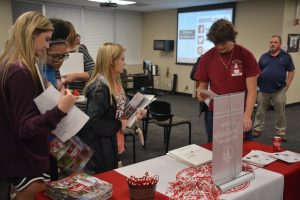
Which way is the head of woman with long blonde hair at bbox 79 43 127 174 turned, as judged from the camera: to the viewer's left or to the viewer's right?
to the viewer's right

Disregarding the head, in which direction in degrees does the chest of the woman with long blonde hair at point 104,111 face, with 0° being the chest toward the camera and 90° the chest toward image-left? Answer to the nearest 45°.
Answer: approximately 270°

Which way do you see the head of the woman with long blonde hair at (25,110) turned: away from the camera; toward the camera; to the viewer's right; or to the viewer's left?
to the viewer's right

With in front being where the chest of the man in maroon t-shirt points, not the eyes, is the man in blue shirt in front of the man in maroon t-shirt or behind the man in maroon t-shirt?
behind

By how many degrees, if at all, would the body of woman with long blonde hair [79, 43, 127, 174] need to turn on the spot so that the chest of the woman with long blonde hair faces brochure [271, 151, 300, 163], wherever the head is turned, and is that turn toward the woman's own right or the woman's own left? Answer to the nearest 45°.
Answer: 0° — they already face it

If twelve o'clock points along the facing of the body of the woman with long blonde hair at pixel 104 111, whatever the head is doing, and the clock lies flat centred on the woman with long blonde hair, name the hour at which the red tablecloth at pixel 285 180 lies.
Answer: The red tablecloth is roughly at 1 o'clock from the woman with long blonde hair.

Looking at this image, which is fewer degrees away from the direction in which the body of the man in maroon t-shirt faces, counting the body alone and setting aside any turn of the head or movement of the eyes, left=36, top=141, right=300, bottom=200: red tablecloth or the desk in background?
the red tablecloth

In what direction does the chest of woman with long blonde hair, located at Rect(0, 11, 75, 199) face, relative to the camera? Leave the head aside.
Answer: to the viewer's right
